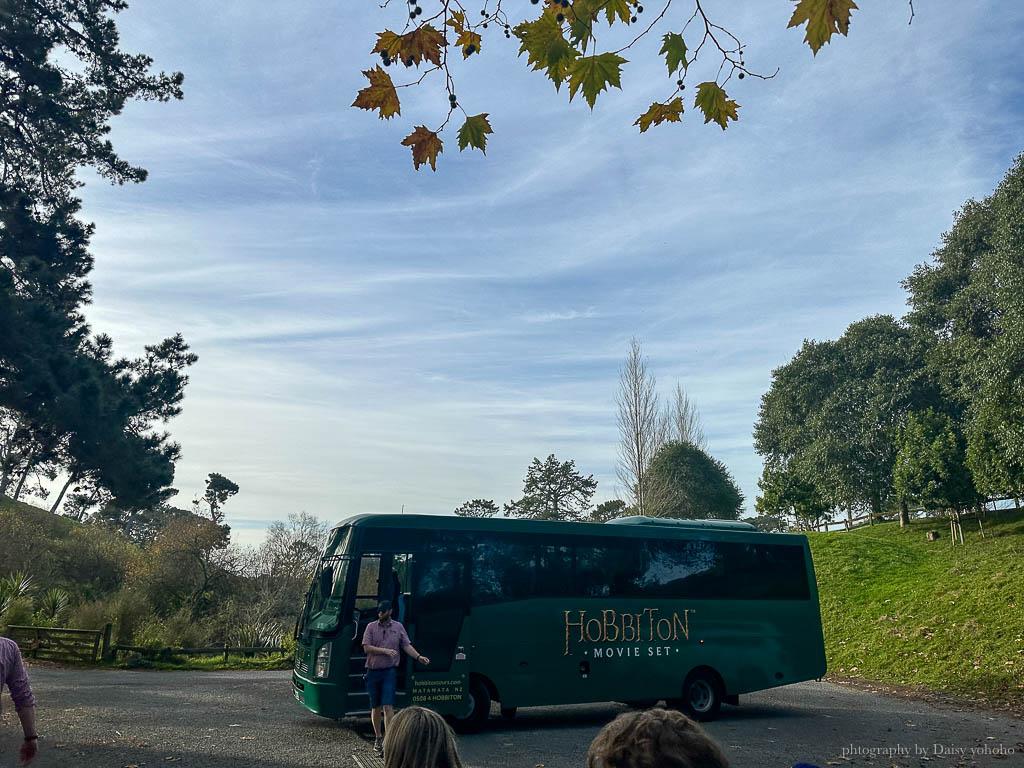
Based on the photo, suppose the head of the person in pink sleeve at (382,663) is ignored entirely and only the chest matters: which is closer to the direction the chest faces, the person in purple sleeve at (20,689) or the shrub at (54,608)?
the person in purple sleeve

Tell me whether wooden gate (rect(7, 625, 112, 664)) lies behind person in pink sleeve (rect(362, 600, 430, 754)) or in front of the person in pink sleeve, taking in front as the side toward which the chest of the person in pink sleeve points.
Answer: behind

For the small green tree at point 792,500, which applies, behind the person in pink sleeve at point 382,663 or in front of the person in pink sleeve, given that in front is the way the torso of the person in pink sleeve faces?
behind

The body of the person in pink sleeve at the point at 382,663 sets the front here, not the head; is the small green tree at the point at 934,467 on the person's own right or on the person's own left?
on the person's own left

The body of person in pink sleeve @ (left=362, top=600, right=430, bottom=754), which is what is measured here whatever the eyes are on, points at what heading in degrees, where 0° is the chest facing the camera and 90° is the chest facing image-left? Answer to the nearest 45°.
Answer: approximately 0°

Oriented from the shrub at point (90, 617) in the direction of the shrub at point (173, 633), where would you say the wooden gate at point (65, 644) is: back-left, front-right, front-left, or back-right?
back-right

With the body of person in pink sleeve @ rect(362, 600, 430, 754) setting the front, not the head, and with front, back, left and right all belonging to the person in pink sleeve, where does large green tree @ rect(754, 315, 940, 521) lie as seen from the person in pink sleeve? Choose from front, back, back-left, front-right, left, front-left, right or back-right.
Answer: back-left

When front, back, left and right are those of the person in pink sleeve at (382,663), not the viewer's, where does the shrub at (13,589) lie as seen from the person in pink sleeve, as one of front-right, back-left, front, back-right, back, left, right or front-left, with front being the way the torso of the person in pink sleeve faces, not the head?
back-right

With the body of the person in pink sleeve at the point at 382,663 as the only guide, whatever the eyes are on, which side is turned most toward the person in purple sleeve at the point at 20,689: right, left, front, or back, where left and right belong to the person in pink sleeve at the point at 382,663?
front

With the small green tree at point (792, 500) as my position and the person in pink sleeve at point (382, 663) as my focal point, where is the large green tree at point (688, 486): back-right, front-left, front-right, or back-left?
front-right

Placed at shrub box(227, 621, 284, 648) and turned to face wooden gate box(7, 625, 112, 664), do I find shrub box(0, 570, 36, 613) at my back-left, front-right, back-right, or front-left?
front-right
